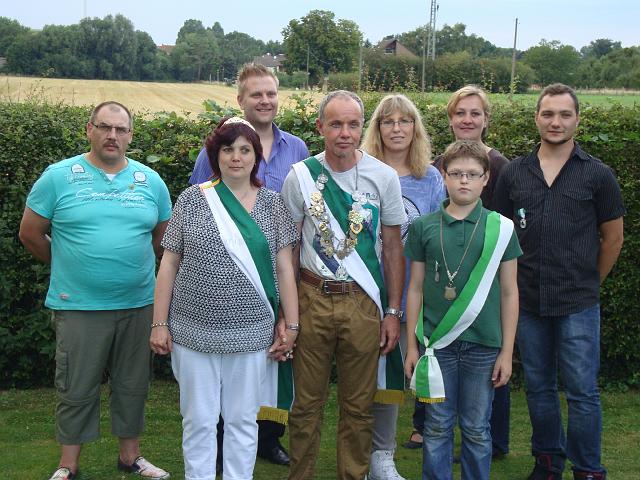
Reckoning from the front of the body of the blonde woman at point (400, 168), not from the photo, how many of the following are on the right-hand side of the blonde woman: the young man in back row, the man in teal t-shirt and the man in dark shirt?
2

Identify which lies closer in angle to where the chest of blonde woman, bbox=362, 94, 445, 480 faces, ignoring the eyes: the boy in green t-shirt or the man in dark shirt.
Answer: the boy in green t-shirt

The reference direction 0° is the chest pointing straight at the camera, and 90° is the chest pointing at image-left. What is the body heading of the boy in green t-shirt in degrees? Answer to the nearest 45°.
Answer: approximately 0°

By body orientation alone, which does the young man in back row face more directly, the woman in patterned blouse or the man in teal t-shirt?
the woman in patterned blouse

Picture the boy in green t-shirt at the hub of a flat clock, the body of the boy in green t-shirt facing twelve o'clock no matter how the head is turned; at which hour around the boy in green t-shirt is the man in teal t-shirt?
The man in teal t-shirt is roughly at 3 o'clock from the boy in green t-shirt.
